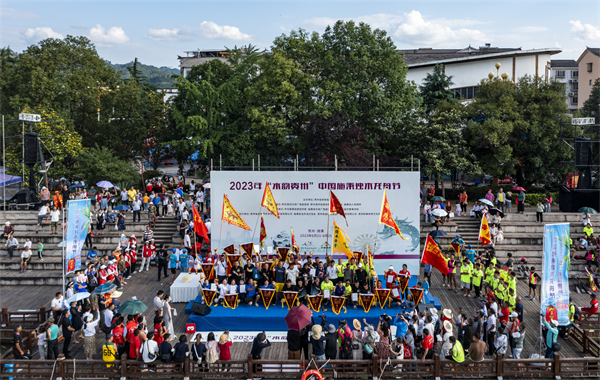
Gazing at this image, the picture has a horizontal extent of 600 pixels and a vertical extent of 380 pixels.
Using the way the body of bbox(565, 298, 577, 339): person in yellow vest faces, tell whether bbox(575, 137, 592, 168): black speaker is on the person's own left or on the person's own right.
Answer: on the person's own right

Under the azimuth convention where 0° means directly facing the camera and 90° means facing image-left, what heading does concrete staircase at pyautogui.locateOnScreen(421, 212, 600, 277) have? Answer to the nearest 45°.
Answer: approximately 0°

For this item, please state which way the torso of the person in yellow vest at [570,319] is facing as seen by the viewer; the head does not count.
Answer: to the viewer's left

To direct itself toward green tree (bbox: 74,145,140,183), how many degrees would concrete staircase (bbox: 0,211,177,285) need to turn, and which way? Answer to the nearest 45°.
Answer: approximately 180°

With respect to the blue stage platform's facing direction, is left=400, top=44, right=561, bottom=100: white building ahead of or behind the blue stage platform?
behind

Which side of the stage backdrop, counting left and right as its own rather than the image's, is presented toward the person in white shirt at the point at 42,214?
right

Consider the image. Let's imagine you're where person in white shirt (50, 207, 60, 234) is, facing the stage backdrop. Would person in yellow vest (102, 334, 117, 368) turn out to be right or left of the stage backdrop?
right
